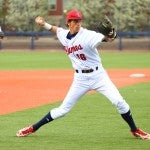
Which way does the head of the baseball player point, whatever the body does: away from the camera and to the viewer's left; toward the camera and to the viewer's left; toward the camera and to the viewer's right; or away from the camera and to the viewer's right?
toward the camera and to the viewer's right

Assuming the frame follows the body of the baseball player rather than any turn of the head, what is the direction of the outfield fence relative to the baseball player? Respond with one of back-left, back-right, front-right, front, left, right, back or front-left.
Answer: back

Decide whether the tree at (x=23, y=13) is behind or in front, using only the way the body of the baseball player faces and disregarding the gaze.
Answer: behind

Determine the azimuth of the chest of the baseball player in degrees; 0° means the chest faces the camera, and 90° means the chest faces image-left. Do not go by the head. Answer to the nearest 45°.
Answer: approximately 0°

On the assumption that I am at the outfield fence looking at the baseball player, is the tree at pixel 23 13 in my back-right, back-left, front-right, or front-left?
back-right
